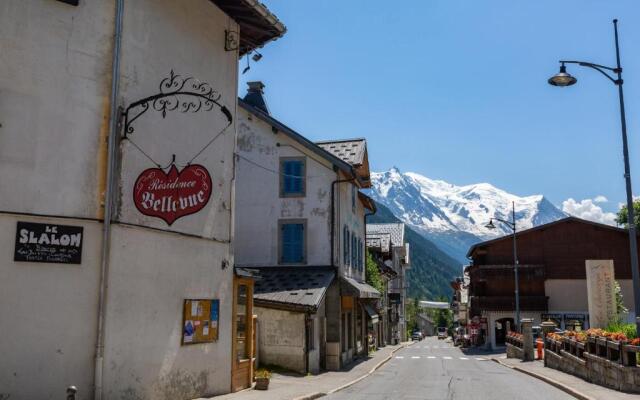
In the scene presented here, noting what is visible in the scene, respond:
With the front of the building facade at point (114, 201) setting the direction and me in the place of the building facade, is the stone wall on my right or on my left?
on my left

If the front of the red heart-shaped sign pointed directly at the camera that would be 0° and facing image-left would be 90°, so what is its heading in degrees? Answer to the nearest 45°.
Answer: approximately 0°

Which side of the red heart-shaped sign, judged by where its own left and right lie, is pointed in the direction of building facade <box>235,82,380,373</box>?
back

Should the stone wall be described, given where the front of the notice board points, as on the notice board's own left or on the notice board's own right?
on the notice board's own left

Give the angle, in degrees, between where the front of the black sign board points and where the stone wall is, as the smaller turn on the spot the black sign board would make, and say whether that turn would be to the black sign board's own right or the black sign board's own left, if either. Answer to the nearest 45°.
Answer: approximately 90° to the black sign board's own left
